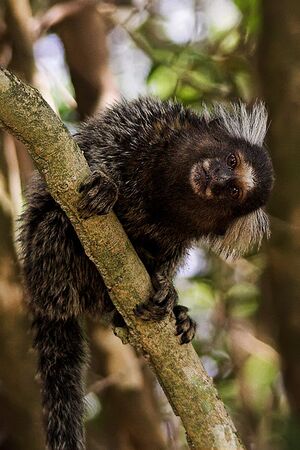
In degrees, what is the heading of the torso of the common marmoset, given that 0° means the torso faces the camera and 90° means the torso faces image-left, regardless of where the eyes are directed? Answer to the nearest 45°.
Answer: approximately 315°
